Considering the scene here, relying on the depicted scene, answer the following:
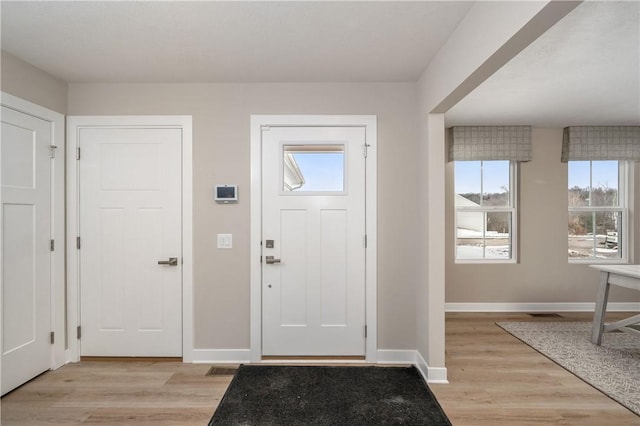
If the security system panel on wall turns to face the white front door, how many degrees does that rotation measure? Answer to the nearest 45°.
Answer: approximately 90° to its left

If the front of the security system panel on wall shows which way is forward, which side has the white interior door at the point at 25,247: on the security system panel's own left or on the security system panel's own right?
on the security system panel's own right

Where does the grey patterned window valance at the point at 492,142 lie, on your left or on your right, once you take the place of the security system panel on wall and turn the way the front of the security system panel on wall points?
on your left
